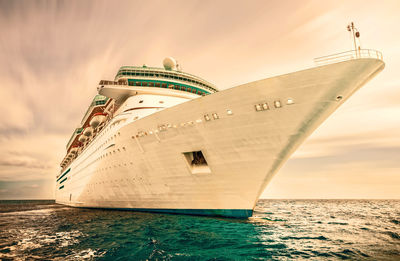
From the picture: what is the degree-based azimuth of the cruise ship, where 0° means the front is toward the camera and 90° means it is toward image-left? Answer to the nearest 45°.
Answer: approximately 315°
